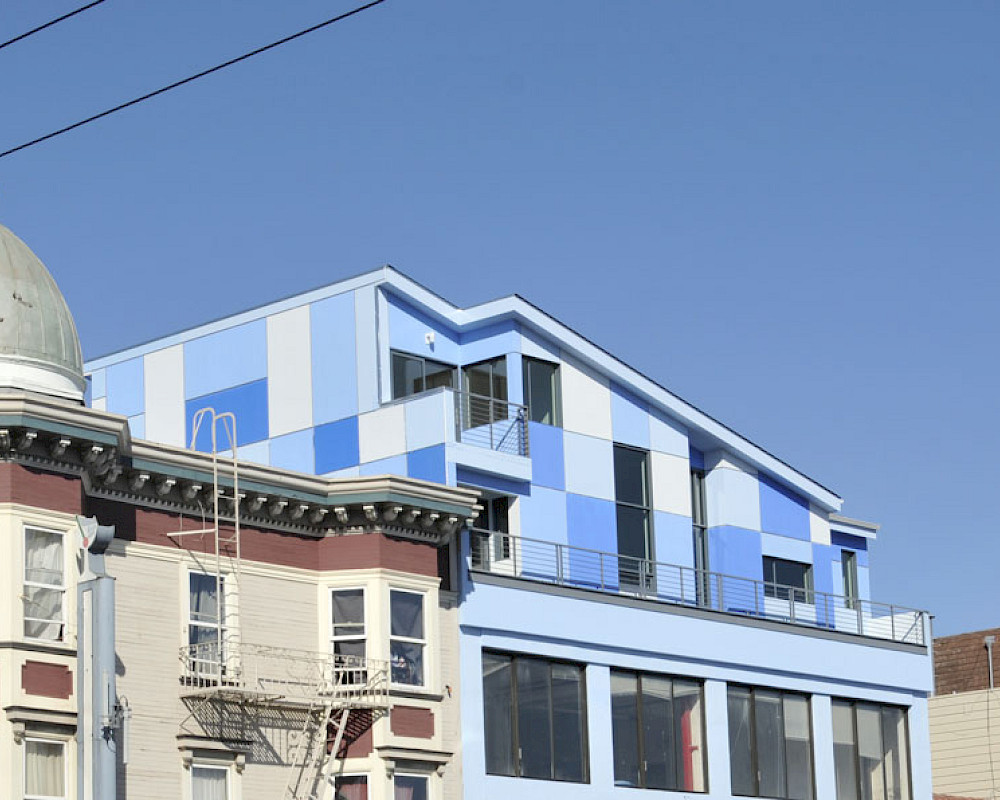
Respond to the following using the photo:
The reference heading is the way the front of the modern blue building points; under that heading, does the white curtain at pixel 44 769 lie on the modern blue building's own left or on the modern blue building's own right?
on the modern blue building's own right

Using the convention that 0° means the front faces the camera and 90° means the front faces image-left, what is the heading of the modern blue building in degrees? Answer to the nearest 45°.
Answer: approximately 315°

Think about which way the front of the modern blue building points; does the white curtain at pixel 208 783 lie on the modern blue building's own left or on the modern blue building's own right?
on the modern blue building's own right
